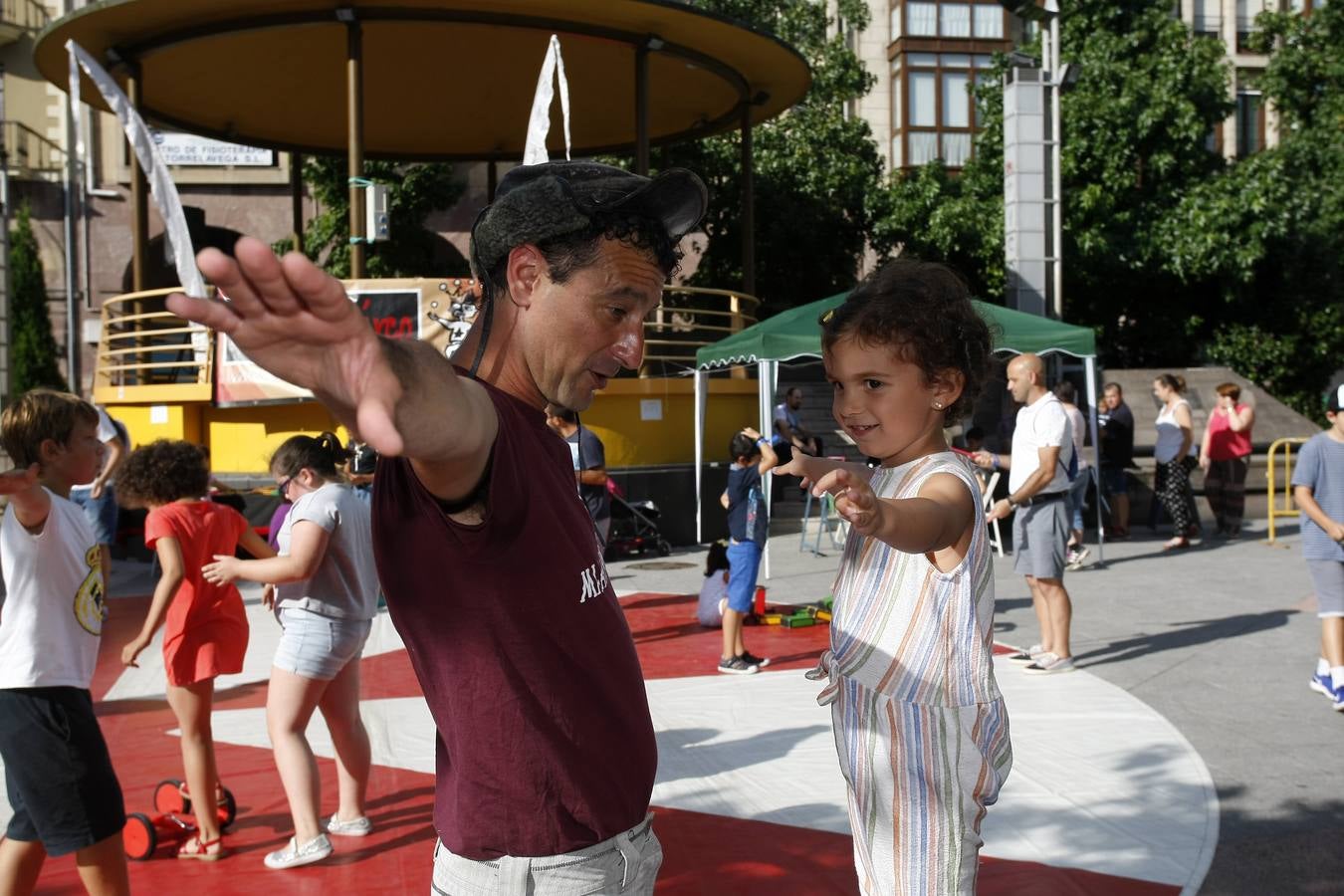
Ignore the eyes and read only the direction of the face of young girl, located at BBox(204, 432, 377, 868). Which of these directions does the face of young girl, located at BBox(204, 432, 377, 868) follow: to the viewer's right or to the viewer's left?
to the viewer's left

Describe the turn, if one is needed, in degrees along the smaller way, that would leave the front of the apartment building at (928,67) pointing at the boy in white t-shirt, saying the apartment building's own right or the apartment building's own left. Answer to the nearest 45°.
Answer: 0° — it already faces them

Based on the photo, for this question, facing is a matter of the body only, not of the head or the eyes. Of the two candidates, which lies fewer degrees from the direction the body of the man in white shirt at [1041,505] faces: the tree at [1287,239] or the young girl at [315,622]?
the young girl

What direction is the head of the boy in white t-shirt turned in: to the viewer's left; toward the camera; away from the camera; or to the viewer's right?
to the viewer's right

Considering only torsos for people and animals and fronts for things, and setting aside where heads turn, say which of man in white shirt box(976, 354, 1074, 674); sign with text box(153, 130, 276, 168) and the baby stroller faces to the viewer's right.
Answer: the baby stroller

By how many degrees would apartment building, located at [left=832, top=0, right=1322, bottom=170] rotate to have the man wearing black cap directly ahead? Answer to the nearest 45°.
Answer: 0° — it already faces them

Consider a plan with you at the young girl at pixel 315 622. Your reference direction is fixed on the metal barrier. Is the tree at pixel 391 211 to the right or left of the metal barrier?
left

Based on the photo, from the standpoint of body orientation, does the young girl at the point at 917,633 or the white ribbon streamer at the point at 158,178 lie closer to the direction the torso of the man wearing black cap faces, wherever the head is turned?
the young girl

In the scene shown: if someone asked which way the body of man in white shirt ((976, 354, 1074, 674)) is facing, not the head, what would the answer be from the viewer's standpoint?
to the viewer's left
